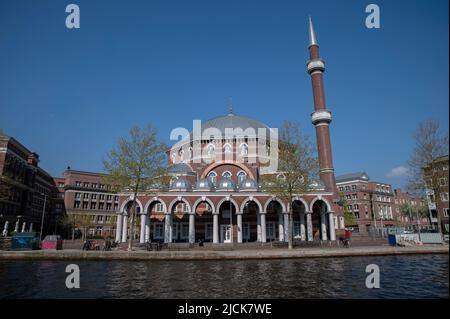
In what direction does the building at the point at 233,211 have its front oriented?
toward the camera
